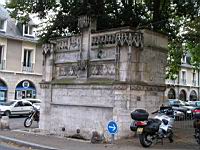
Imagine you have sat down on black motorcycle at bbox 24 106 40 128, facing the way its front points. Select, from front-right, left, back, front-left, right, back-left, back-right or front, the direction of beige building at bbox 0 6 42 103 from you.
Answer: back-right

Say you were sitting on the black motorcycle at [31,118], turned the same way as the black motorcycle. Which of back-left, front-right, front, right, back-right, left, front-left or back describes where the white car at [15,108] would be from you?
back-right

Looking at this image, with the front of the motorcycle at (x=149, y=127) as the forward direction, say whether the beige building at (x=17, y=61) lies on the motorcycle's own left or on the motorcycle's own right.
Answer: on the motorcycle's own left

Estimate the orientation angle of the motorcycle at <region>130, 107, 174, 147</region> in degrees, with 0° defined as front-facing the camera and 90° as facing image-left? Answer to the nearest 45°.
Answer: approximately 225°
